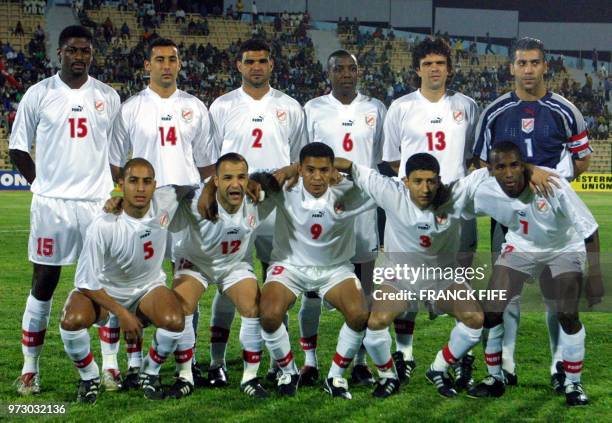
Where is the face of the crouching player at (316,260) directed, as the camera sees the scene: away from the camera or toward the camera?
toward the camera

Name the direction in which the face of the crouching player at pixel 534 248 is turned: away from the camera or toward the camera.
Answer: toward the camera

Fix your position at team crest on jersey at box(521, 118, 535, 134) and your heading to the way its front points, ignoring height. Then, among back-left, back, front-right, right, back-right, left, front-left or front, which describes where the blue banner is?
back-right

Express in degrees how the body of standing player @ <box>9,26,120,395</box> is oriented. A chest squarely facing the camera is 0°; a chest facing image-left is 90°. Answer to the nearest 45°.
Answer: approximately 0°

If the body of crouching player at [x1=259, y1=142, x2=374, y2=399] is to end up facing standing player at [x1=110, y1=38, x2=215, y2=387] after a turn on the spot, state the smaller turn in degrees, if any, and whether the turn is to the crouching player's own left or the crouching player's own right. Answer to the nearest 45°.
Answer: approximately 90° to the crouching player's own right

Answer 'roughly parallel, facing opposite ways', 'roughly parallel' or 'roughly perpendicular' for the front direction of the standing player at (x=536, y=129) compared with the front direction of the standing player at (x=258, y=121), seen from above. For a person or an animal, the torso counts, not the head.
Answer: roughly parallel

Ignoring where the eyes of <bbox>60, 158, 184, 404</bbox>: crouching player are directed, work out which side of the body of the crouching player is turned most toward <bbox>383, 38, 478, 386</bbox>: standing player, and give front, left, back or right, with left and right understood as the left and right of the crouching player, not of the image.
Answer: left

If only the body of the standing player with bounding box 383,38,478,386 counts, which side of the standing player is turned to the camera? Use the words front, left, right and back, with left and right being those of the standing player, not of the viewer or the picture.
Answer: front

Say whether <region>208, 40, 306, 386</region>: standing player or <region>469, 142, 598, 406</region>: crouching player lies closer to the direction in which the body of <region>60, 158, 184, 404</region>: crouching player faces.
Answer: the crouching player

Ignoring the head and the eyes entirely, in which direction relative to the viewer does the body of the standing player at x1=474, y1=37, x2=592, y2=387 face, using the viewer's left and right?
facing the viewer

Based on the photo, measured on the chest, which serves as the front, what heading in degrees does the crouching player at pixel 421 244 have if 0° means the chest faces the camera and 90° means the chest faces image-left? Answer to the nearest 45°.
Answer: approximately 0°

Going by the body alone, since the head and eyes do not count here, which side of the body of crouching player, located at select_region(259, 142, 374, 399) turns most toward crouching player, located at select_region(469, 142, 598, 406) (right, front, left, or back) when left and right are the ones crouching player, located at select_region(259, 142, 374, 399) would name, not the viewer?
left

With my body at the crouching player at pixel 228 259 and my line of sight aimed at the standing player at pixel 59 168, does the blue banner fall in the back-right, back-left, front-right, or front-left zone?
front-right

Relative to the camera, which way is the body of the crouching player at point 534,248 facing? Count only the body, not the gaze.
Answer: toward the camera
